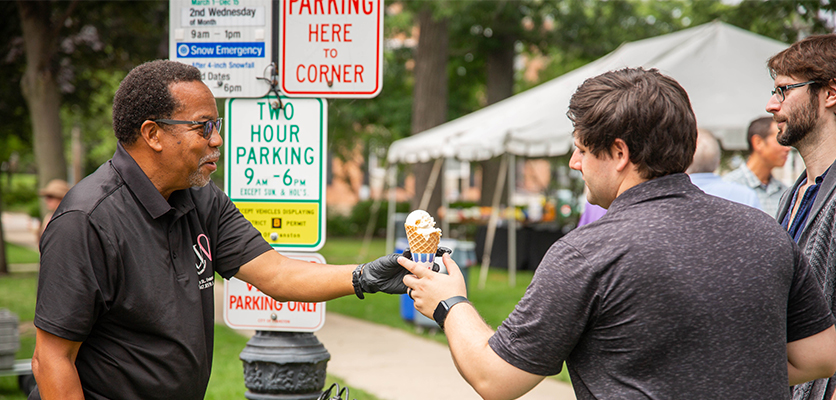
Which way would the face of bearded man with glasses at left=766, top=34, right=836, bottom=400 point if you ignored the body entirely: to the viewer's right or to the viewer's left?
to the viewer's left

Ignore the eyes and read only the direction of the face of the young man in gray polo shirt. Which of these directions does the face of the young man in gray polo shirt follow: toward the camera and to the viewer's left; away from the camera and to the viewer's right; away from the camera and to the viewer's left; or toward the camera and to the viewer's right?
away from the camera and to the viewer's left

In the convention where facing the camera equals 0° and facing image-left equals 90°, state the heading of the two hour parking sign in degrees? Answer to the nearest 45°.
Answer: approximately 0°

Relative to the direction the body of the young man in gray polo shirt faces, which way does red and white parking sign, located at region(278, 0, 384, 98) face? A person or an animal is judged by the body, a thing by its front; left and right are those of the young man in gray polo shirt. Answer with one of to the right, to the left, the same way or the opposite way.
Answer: the opposite way

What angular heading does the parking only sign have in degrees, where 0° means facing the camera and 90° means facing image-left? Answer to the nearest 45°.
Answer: approximately 0°

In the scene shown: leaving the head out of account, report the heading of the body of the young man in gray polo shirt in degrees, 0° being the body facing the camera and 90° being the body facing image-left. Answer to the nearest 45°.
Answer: approximately 135°

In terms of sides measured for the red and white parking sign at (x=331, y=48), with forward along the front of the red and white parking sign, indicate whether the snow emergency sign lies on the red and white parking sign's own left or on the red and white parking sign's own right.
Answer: on the red and white parking sign's own right
